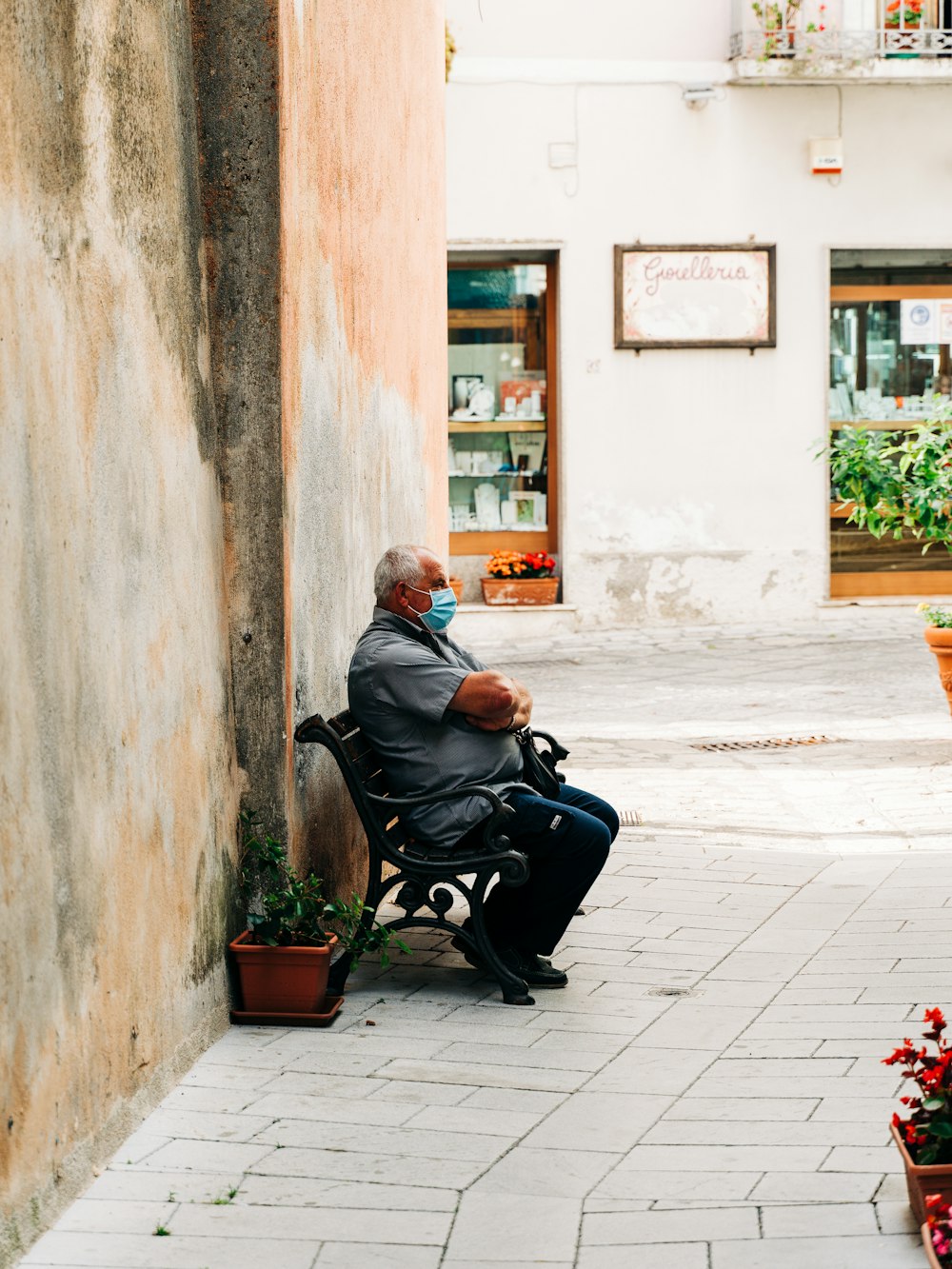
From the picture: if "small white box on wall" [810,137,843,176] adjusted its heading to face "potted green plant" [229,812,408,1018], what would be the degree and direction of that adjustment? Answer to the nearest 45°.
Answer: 0° — it already faces it

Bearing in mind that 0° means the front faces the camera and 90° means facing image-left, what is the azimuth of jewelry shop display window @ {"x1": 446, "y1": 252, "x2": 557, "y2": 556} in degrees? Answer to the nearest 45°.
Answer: approximately 0°

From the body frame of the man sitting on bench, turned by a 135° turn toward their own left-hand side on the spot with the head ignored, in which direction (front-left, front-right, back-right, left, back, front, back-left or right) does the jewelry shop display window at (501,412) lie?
front-right

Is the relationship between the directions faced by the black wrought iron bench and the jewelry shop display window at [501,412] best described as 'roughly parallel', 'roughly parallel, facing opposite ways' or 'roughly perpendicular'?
roughly perpendicular

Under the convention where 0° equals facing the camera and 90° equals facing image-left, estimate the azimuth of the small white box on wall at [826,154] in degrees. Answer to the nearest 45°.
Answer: approximately 0°

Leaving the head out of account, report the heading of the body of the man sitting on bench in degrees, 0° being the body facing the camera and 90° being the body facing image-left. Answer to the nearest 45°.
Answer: approximately 270°

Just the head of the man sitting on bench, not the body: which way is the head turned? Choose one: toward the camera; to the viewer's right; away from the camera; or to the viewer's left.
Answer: to the viewer's right

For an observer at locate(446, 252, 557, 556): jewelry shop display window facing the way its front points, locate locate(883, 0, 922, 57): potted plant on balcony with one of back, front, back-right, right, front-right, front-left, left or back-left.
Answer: left

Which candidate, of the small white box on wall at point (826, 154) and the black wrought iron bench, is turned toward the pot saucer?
the small white box on wall

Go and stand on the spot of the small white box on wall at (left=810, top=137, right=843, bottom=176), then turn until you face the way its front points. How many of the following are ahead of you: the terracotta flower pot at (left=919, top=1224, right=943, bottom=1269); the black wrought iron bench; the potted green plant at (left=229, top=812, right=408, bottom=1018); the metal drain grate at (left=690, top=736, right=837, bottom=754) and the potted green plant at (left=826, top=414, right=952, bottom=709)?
5

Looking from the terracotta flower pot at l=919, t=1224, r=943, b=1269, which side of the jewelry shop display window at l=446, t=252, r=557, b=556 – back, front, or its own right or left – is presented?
front

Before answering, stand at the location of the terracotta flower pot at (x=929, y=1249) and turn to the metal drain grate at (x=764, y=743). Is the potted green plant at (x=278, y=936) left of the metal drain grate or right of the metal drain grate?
left

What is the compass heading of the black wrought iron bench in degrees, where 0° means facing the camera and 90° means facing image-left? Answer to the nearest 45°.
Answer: approximately 270°
